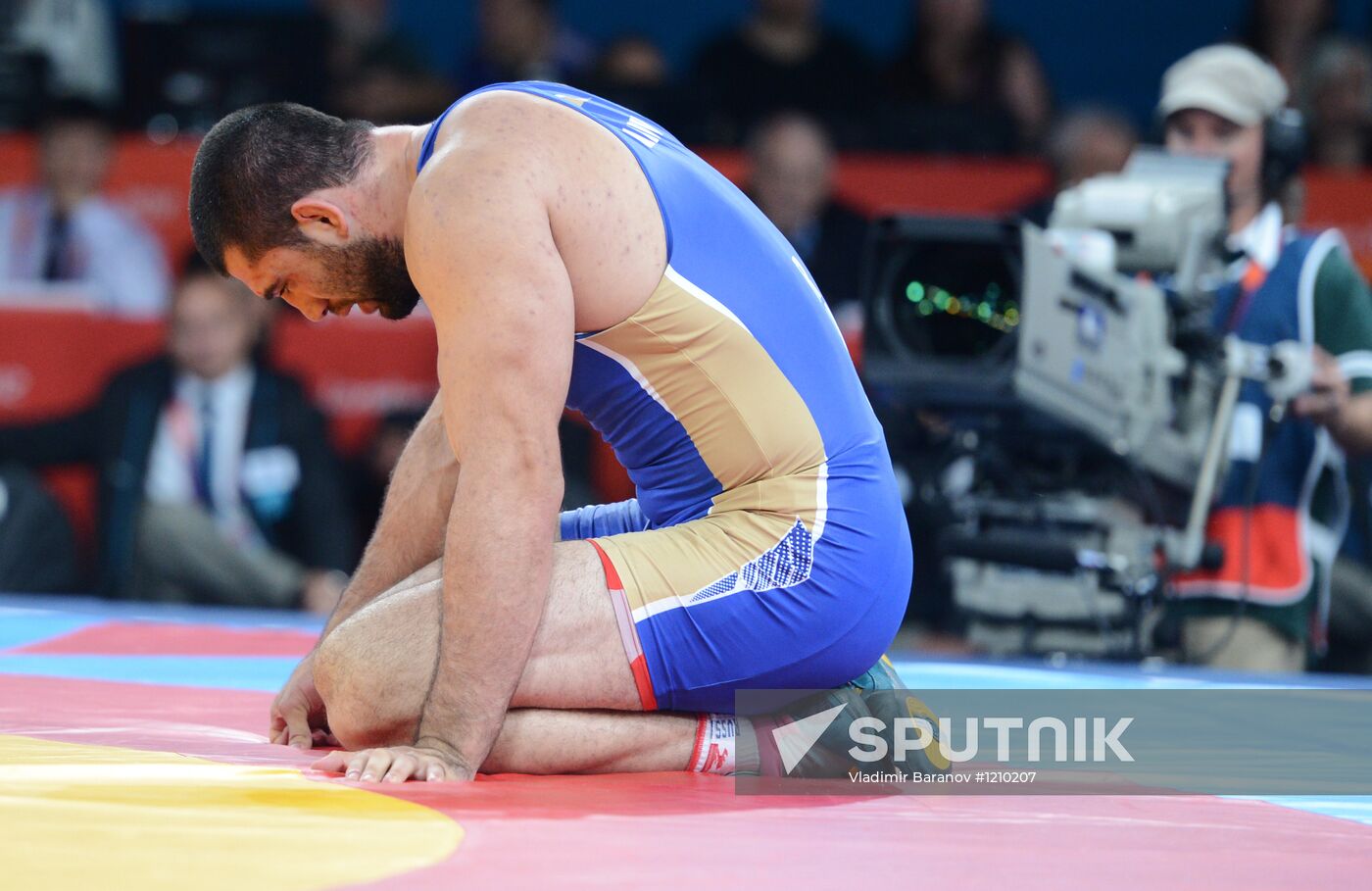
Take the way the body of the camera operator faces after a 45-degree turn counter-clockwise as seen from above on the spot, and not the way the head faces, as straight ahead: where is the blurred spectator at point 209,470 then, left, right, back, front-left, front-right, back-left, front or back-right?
right

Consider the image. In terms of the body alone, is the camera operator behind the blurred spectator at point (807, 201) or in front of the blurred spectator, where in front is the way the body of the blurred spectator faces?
in front

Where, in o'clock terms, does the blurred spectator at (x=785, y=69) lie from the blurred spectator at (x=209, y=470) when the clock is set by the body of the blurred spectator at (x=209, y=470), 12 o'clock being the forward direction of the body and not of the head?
the blurred spectator at (x=785, y=69) is roughly at 8 o'clock from the blurred spectator at (x=209, y=470).

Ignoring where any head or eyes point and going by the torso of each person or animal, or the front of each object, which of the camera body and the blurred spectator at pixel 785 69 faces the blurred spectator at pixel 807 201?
the blurred spectator at pixel 785 69

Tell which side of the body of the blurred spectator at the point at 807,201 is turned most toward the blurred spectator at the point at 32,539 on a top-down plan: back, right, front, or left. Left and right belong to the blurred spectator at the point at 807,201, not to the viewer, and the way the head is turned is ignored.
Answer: right

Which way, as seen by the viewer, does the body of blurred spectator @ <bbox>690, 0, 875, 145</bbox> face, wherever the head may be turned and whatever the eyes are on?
toward the camera

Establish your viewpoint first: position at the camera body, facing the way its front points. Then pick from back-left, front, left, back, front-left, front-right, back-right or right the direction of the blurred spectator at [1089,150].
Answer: back-right

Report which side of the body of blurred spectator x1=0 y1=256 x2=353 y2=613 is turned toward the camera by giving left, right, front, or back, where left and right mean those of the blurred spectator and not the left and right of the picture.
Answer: front

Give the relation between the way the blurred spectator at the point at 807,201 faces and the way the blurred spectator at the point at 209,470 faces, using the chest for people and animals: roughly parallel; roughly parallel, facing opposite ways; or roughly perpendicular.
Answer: roughly parallel

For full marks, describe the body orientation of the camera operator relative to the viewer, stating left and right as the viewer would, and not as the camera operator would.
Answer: facing the viewer and to the left of the viewer

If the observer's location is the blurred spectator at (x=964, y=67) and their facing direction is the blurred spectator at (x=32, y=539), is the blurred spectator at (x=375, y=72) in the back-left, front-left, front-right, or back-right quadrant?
front-right

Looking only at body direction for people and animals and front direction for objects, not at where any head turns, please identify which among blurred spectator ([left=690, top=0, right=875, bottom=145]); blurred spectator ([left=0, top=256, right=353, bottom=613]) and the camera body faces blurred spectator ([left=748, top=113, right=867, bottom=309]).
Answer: blurred spectator ([left=690, top=0, right=875, bottom=145])

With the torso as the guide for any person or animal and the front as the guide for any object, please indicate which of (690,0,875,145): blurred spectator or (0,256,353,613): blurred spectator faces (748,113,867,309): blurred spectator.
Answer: (690,0,875,145): blurred spectator

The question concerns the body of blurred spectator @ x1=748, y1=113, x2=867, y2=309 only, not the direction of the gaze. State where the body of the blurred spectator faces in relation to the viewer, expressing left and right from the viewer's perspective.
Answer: facing the viewer

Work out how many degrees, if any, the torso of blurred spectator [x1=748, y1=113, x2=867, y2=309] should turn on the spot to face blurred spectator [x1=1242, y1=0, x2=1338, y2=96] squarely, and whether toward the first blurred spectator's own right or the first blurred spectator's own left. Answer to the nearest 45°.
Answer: approximately 135° to the first blurred spectator's own left

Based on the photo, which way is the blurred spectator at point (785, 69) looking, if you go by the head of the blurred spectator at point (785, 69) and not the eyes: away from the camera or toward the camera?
toward the camera

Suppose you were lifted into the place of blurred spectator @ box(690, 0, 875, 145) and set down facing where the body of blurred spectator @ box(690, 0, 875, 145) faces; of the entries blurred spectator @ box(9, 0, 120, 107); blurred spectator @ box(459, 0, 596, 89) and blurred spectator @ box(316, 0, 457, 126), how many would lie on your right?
3

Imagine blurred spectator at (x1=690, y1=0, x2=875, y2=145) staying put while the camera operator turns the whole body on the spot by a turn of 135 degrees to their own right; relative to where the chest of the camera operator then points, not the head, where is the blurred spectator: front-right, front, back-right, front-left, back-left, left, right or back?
front-left

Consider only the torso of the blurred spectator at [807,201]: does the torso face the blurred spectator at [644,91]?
no

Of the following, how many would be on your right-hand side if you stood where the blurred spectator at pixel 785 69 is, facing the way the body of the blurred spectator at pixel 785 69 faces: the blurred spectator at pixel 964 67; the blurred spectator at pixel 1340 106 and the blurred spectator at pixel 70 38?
1
